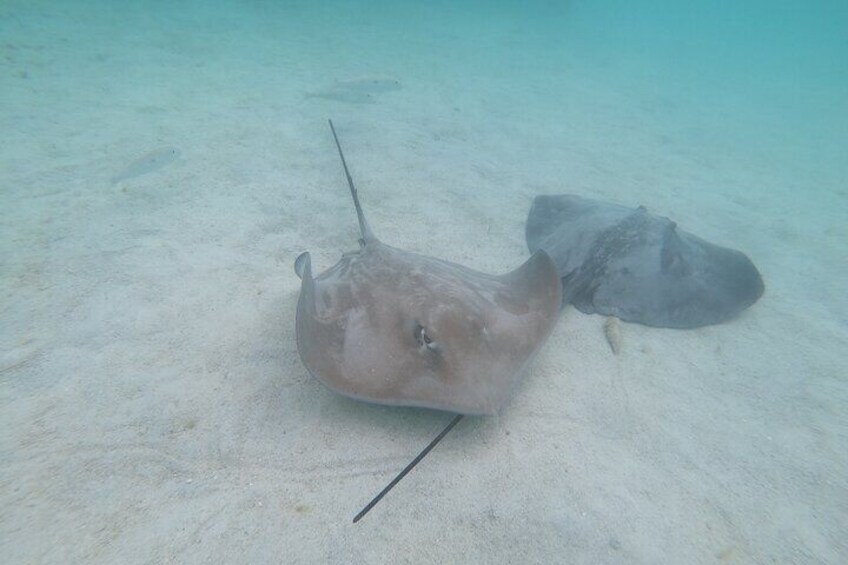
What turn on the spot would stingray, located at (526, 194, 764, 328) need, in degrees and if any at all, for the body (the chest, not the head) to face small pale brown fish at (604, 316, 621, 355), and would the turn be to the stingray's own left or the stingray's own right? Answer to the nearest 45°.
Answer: approximately 135° to the stingray's own right

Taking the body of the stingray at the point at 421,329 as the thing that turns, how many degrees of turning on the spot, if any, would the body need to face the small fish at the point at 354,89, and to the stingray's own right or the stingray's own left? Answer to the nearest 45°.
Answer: approximately 135° to the stingray's own left

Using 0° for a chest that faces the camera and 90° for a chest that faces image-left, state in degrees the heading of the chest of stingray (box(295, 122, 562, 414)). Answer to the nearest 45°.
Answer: approximately 315°

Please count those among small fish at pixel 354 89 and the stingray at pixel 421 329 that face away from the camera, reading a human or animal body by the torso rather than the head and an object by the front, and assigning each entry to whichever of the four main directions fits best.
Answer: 0

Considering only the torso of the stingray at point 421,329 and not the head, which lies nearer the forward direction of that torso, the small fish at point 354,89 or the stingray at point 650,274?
the stingray

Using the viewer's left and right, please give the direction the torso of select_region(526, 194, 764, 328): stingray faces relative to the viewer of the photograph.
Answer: facing away from the viewer and to the right of the viewer

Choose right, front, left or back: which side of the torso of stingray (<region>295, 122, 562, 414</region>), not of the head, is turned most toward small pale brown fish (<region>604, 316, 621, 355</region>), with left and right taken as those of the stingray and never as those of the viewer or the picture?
left

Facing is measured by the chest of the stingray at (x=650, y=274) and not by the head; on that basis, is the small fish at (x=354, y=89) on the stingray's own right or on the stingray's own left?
on the stingray's own left

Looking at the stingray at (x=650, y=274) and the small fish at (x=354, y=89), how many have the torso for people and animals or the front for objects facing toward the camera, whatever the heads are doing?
0

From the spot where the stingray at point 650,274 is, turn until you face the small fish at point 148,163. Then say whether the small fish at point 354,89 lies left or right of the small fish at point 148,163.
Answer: right

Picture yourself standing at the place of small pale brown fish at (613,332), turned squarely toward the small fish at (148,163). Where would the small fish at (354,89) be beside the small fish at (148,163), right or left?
right
